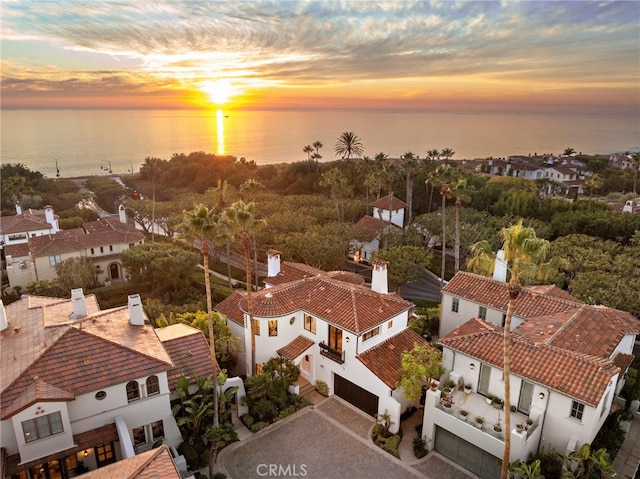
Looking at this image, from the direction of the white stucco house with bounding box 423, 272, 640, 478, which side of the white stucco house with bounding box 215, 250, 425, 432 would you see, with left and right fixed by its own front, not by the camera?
left

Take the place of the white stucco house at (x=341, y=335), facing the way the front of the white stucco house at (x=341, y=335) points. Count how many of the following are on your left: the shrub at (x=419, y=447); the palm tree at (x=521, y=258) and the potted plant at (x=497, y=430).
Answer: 3

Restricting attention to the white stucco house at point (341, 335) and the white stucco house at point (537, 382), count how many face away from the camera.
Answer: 0

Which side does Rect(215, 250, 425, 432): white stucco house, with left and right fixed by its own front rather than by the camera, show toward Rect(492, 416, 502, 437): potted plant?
left

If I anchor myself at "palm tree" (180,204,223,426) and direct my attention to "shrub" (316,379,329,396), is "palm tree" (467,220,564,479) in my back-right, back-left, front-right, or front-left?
front-right

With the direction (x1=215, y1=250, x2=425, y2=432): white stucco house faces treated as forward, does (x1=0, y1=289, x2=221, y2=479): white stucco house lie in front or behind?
in front

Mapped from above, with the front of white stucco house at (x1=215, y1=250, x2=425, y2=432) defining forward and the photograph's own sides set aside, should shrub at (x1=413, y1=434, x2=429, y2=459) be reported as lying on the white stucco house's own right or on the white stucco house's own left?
on the white stucco house's own left

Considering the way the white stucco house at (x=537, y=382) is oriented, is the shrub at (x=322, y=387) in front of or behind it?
in front

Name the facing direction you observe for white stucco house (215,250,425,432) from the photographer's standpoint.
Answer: facing the viewer and to the left of the viewer
